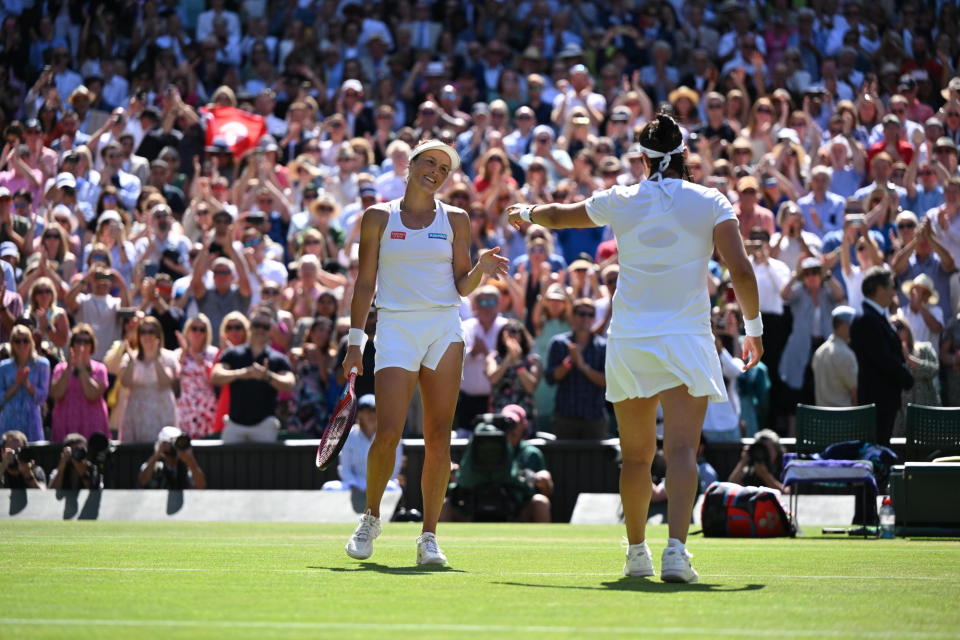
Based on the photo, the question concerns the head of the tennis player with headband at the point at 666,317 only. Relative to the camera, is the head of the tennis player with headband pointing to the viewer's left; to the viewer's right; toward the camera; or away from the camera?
away from the camera

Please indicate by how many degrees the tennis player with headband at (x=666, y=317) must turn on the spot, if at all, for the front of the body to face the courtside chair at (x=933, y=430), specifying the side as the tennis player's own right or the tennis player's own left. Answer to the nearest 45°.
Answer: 0° — they already face it

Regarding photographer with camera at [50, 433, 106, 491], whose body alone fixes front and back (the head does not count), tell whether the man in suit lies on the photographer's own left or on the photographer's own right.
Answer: on the photographer's own left

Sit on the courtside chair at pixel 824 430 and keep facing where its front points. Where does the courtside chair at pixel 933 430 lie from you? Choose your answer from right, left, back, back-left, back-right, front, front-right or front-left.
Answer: left

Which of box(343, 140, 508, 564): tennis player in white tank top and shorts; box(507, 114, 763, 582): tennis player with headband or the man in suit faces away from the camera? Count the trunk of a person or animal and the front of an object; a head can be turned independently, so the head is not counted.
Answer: the tennis player with headband

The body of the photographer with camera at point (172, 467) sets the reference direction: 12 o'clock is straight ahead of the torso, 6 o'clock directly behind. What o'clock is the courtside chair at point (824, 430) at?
The courtside chair is roughly at 10 o'clock from the photographer with camera.

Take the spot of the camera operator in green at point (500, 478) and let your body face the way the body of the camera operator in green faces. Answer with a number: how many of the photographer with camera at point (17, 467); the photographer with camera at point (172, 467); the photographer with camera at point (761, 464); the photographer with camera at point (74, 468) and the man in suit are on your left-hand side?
2

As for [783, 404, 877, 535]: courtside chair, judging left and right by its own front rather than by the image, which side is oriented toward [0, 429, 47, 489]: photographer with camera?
right

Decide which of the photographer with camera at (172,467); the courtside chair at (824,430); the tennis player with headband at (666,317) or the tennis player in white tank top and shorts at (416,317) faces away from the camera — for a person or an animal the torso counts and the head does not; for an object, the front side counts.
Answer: the tennis player with headband

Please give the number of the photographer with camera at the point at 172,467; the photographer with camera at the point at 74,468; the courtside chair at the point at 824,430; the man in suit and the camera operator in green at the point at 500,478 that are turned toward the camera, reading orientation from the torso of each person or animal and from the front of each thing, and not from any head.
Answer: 4

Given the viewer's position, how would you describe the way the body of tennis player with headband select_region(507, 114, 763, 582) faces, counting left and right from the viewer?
facing away from the viewer

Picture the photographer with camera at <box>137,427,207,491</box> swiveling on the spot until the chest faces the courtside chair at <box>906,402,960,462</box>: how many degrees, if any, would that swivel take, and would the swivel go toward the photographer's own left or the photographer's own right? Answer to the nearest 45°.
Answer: approximately 45° to the photographer's own left

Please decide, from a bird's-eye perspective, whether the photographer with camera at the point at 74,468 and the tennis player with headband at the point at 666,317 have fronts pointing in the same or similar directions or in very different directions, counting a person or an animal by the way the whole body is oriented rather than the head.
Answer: very different directions

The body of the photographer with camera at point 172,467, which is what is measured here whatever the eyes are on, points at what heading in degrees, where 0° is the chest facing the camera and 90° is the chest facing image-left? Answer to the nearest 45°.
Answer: approximately 0°

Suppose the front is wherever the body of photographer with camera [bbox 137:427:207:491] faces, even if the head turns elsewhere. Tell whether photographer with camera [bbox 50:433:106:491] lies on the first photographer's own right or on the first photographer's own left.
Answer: on the first photographer's own right
